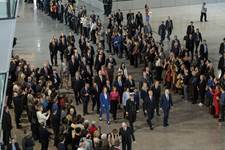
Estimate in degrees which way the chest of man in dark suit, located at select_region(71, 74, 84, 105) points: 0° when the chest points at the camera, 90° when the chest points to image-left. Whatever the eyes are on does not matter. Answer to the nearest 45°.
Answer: approximately 0°

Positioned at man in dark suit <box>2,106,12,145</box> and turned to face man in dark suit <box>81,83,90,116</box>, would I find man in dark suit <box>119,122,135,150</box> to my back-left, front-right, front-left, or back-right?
front-right

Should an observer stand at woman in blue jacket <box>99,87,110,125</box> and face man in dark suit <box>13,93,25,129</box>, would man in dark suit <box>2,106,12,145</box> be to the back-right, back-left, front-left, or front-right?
front-left

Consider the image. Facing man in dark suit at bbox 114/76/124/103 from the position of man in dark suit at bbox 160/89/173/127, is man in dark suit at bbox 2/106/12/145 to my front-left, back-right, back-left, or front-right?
front-left

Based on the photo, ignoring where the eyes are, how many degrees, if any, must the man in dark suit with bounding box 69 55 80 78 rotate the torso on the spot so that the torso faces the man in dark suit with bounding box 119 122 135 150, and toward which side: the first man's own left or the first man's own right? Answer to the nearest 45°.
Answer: approximately 45° to the first man's own left

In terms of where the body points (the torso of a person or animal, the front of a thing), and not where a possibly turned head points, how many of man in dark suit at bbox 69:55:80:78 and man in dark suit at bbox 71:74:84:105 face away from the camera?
0

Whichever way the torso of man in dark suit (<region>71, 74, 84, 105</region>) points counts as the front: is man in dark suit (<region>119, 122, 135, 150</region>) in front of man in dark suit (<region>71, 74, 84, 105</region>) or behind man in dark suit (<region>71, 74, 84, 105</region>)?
in front

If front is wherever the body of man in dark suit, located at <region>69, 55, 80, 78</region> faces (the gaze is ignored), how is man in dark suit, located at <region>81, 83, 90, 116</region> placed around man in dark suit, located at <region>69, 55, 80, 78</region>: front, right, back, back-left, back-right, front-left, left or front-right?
front-left

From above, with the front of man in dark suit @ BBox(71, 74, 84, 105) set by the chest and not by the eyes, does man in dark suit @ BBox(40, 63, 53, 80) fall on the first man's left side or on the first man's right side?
on the first man's right side

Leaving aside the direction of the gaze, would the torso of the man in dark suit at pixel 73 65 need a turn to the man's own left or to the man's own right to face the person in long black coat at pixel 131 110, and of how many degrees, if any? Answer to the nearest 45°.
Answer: approximately 45° to the man's own left

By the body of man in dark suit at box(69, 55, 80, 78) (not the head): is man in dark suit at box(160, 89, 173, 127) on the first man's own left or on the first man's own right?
on the first man's own left

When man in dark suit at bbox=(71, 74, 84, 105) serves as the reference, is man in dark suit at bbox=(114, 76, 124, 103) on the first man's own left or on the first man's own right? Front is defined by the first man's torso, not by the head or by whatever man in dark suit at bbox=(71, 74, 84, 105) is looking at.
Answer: on the first man's own left

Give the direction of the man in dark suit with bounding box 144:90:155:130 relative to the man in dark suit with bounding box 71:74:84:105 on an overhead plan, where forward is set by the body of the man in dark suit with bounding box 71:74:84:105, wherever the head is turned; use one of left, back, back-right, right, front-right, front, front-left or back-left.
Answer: front-left

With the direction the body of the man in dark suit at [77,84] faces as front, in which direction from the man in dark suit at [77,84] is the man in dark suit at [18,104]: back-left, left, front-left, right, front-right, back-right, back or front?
front-right
